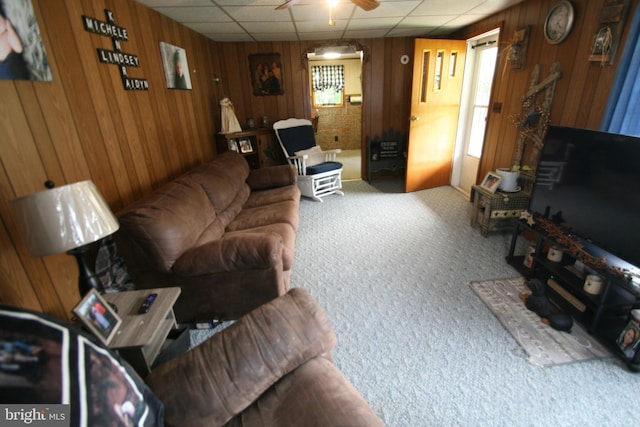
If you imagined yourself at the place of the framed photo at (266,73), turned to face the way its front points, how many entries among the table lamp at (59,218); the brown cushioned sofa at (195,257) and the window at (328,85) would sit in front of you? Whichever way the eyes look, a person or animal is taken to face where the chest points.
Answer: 2

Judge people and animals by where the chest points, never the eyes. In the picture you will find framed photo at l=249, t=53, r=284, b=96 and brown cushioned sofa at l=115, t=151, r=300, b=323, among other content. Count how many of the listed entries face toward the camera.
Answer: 1

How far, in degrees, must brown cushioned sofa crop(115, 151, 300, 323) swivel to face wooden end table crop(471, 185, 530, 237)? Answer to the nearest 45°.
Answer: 0° — it already faces it

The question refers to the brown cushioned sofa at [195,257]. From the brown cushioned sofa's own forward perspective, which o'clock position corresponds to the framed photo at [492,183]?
The framed photo is roughly at 12 o'clock from the brown cushioned sofa.

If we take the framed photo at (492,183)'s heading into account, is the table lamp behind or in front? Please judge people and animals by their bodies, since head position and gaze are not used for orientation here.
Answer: in front

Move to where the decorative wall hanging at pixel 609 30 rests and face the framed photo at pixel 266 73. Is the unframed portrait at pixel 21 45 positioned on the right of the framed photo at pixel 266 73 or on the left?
left

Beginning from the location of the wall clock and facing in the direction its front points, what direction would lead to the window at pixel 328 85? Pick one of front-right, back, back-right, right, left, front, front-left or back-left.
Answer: right

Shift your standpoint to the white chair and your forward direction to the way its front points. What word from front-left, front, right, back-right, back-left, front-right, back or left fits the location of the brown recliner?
front-right

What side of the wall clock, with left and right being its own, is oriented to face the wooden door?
right

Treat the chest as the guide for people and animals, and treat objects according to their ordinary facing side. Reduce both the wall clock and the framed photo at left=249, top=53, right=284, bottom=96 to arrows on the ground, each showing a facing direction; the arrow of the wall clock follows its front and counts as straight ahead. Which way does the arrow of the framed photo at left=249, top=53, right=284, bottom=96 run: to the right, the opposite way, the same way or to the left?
to the left

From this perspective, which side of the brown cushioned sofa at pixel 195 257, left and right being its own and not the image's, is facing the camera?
right

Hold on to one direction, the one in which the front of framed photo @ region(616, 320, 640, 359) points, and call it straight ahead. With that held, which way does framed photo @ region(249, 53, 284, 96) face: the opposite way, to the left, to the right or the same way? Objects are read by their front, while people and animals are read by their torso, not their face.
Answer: to the left
